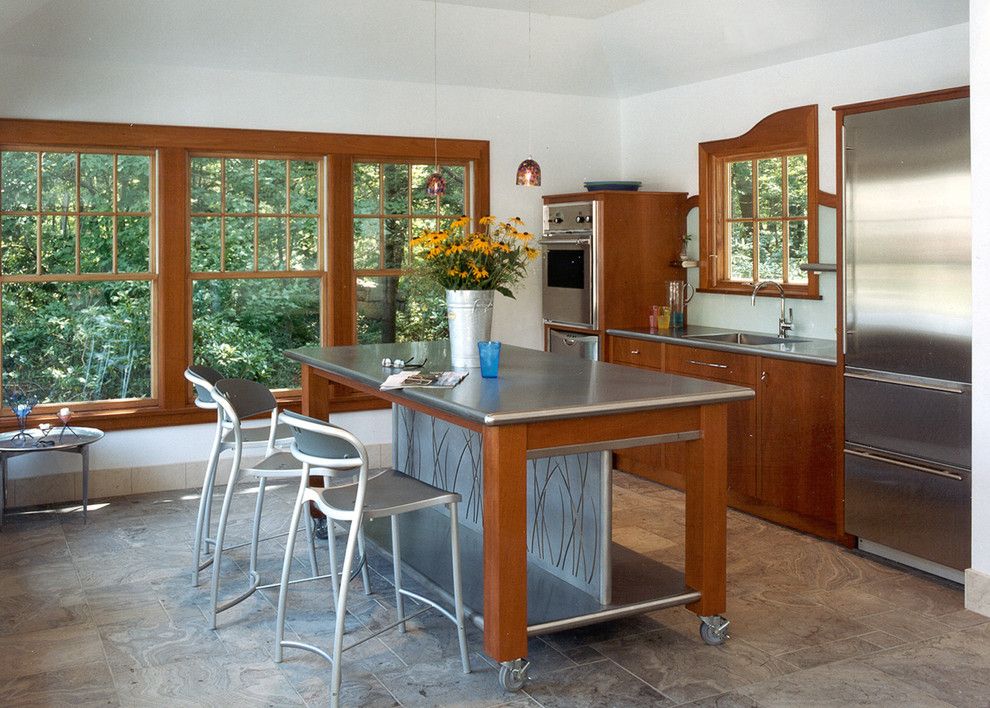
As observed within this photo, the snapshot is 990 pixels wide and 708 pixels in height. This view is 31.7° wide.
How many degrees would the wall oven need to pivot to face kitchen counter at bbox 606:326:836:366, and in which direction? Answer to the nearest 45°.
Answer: approximately 90° to its left

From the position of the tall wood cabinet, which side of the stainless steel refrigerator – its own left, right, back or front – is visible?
right

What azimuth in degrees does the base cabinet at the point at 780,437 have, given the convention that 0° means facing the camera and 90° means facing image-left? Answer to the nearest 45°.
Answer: approximately 45°

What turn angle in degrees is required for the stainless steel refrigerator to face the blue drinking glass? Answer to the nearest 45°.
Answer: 0° — it already faces it

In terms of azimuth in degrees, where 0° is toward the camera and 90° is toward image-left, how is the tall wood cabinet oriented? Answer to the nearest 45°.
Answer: approximately 45°

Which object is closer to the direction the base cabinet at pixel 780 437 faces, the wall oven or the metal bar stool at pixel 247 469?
the metal bar stool

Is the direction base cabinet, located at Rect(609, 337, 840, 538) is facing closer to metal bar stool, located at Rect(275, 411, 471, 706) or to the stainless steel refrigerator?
the metal bar stool

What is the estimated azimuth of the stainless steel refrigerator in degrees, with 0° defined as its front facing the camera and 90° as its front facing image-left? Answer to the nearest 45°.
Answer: approximately 45°
